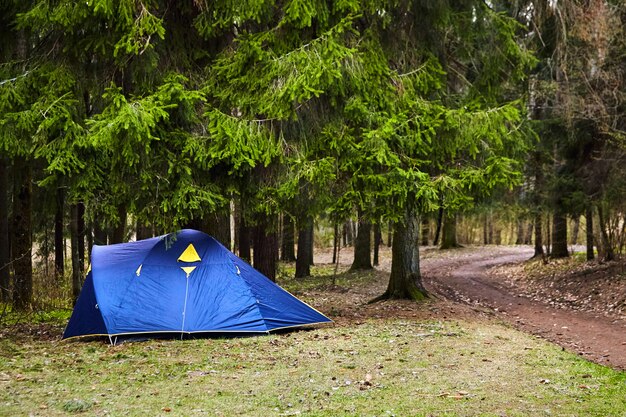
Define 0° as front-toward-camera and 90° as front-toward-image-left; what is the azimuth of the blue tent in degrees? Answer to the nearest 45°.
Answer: approximately 90°
